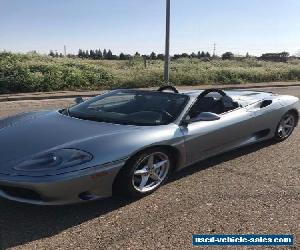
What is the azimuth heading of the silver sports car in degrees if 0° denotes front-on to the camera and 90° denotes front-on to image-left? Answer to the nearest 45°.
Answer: approximately 45°
